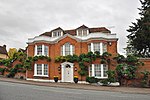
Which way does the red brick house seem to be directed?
toward the camera

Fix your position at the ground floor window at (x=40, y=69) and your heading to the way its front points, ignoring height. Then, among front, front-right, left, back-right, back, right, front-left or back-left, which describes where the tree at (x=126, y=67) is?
front-left

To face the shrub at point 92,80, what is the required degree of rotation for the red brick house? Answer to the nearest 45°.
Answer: approximately 45° to its left

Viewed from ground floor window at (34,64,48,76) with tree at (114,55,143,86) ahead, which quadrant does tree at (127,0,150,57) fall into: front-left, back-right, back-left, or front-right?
front-left

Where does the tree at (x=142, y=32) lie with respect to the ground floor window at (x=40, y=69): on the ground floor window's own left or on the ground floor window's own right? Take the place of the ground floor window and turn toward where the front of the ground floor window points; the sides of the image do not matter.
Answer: on the ground floor window's own left

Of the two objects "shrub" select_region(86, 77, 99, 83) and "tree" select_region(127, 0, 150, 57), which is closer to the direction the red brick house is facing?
the shrub

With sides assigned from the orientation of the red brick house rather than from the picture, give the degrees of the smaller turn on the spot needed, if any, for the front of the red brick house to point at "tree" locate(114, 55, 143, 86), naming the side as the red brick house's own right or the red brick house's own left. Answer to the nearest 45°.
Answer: approximately 45° to the red brick house's own left

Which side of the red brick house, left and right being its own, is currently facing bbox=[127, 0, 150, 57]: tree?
left

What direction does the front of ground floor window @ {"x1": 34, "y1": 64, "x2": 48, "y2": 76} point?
toward the camera
